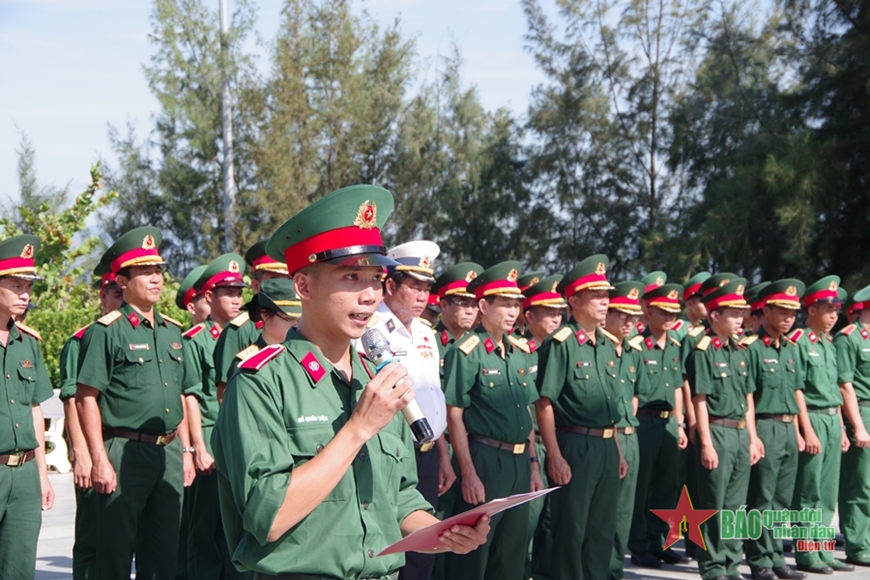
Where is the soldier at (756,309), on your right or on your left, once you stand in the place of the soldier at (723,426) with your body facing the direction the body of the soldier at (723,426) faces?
on your left

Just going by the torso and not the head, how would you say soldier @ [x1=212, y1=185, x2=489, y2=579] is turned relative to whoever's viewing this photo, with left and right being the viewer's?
facing the viewer and to the right of the viewer

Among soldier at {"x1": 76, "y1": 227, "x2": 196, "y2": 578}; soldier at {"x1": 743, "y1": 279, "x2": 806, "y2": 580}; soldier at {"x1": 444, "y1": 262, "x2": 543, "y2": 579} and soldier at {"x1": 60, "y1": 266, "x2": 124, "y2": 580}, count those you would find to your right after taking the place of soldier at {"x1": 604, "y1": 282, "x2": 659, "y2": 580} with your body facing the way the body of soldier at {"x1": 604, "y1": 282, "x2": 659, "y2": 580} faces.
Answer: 3

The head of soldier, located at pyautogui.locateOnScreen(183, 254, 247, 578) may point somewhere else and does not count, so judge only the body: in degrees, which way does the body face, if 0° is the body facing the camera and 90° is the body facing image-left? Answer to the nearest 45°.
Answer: approximately 315°

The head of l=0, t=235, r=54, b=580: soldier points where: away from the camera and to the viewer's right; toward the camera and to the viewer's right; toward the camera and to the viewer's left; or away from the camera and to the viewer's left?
toward the camera and to the viewer's right

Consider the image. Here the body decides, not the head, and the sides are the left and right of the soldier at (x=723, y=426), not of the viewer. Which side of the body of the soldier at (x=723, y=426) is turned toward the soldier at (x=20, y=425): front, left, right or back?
right

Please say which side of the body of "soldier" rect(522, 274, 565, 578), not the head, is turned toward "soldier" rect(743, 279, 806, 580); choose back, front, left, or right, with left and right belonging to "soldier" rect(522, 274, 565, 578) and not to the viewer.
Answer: left

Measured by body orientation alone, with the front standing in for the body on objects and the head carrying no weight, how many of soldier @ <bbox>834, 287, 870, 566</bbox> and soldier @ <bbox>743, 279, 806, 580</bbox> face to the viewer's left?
0
